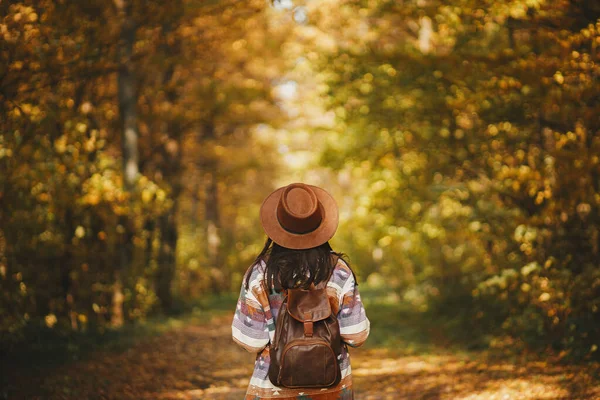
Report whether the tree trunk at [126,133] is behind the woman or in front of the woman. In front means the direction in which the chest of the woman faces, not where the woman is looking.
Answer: in front

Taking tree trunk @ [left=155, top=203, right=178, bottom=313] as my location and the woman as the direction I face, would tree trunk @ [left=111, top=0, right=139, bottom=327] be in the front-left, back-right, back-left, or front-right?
front-right

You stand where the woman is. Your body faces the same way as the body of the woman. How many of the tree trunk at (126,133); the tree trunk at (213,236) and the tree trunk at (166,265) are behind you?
0

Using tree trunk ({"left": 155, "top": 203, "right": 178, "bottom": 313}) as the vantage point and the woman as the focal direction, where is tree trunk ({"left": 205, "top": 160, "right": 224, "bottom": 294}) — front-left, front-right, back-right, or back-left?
back-left

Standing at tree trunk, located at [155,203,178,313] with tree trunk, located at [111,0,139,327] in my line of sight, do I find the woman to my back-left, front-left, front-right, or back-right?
front-left

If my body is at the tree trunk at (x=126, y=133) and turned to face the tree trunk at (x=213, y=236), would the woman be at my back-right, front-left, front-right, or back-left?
back-right

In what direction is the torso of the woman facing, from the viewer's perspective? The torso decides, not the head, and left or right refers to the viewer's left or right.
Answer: facing away from the viewer

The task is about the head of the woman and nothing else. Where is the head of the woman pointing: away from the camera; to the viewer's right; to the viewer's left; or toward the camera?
away from the camera

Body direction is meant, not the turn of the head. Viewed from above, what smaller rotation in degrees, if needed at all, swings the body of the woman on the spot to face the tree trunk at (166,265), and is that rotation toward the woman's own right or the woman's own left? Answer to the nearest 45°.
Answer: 0° — they already face it

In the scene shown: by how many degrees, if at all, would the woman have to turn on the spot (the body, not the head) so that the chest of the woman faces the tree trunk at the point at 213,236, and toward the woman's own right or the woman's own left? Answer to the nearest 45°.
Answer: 0° — they already face it
